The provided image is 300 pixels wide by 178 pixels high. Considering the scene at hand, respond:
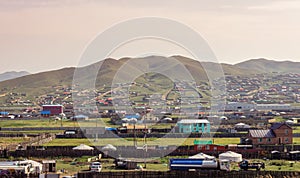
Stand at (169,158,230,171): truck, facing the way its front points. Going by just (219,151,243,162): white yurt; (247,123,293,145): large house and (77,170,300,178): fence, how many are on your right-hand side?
1
